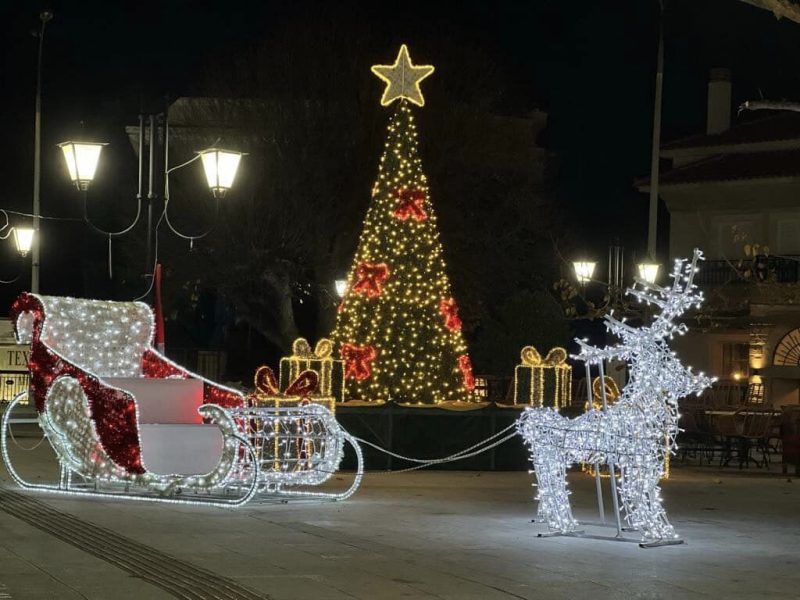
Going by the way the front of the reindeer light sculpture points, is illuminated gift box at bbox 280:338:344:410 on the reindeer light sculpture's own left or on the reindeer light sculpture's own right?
on the reindeer light sculpture's own left

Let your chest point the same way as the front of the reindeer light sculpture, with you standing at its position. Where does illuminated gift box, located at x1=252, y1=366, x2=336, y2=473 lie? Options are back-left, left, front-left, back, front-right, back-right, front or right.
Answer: back-left

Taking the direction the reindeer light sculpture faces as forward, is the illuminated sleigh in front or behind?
behind

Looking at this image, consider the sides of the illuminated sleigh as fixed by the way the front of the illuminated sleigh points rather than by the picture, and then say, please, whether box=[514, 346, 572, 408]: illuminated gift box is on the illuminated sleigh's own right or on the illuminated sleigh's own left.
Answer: on the illuminated sleigh's own left

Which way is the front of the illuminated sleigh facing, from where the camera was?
facing the viewer and to the right of the viewer

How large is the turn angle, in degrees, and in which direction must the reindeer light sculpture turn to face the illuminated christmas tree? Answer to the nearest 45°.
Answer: approximately 90° to its left

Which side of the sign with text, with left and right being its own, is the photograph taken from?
front

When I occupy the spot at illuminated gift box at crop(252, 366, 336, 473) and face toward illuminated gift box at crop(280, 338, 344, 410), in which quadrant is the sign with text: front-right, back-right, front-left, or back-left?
front-left

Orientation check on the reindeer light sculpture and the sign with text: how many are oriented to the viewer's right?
1

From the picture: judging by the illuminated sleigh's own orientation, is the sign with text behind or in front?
behind

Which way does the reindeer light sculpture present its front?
to the viewer's right

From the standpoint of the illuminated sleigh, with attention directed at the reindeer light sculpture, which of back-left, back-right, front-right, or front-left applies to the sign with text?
back-left

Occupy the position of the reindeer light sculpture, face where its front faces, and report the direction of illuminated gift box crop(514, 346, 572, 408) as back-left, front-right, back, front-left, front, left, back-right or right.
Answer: left
